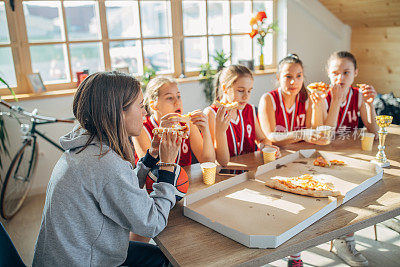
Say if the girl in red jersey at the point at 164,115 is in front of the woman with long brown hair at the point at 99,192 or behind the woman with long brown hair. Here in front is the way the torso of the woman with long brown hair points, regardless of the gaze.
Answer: in front

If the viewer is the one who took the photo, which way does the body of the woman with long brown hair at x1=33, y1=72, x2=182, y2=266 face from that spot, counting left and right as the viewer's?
facing away from the viewer and to the right of the viewer

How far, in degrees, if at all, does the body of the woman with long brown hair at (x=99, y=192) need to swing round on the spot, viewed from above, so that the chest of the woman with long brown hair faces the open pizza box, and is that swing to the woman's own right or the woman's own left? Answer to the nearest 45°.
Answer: approximately 45° to the woman's own right

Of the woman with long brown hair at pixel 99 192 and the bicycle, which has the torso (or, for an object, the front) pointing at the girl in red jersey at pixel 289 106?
the woman with long brown hair

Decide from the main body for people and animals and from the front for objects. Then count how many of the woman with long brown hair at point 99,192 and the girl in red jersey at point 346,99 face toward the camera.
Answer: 1

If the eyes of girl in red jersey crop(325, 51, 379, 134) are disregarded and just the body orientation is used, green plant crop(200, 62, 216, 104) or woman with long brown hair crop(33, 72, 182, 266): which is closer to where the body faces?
the woman with long brown hair

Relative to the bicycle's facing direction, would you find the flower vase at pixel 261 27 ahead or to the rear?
to the rear

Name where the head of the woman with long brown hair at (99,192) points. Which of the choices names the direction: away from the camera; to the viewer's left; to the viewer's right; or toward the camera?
to the viewer's right
